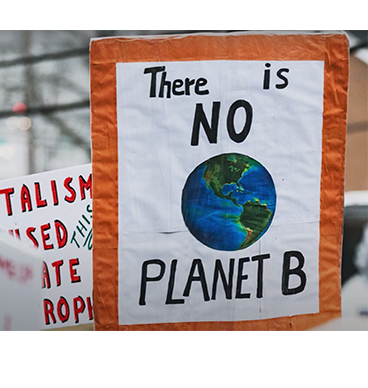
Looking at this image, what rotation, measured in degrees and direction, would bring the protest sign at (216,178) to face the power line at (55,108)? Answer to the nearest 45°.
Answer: approximately 180°

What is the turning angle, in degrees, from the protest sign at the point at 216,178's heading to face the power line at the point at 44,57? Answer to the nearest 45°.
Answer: approximately 180°

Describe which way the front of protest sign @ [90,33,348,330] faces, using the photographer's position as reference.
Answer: facing the viewer

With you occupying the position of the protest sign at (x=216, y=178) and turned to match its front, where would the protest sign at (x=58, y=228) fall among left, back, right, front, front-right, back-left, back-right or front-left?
right

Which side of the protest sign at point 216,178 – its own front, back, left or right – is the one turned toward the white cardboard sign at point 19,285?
right
